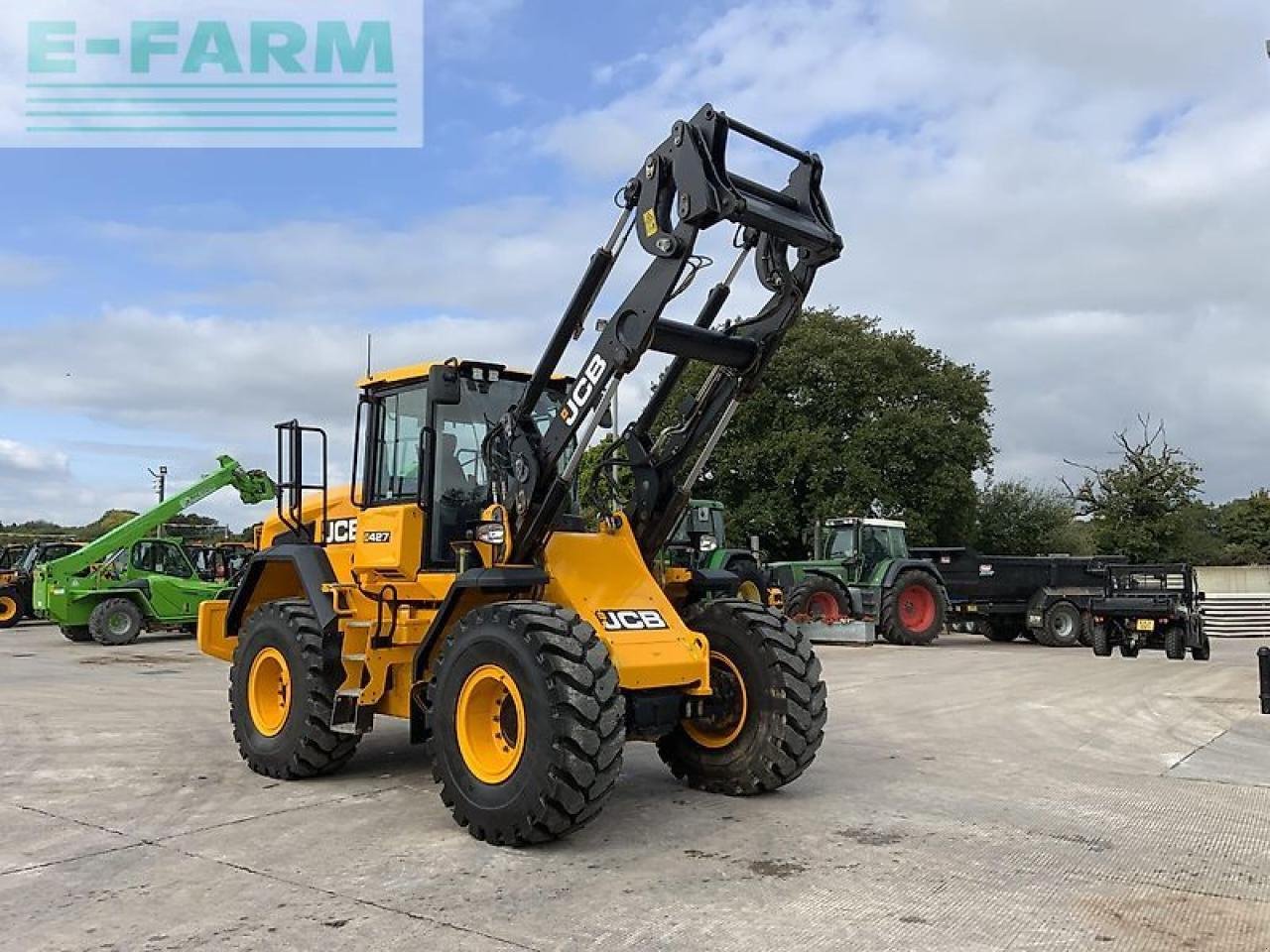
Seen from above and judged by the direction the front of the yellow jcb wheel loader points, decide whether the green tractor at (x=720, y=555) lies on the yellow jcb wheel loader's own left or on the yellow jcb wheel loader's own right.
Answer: on the yellow jcb wheel loader's own left

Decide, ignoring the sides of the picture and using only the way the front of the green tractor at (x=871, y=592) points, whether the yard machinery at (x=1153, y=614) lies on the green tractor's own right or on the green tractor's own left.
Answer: on the green tractor's own left

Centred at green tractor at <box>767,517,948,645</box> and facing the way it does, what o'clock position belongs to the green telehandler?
The green telehandler is roughly at 1 o'clock from the green tractor.

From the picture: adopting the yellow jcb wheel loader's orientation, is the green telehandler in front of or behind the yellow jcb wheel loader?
behind

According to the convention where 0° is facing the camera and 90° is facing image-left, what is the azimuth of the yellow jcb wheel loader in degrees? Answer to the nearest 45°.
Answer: approximately 315°

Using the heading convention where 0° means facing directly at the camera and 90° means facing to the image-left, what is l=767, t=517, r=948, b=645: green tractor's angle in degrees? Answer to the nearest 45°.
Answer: approximately 45°

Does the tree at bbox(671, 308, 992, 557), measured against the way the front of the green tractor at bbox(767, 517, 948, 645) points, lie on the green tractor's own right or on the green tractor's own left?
on the green tractor's own right

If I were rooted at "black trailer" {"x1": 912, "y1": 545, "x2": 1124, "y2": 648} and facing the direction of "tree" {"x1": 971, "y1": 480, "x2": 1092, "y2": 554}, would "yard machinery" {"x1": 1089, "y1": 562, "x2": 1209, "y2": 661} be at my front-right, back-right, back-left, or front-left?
back-right
